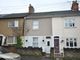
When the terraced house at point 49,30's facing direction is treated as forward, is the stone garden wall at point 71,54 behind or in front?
in front

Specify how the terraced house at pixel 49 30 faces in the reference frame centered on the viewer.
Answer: facing the viewer

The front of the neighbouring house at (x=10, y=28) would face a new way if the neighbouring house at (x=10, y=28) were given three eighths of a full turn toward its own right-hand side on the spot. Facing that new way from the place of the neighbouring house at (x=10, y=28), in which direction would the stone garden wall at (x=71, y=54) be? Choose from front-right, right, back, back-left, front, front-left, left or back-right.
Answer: back

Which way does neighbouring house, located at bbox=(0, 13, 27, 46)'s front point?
toward the camera
